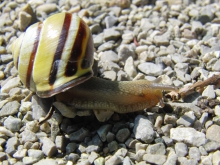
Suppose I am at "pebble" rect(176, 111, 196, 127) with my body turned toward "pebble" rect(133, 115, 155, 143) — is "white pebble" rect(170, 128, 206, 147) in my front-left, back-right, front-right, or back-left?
front-left

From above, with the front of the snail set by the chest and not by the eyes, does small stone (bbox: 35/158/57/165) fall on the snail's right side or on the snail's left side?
on the snail's right side

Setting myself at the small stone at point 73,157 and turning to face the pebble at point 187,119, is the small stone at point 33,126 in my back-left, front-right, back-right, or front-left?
back-left

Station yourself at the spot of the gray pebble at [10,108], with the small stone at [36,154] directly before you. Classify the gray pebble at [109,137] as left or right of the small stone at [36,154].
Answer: left

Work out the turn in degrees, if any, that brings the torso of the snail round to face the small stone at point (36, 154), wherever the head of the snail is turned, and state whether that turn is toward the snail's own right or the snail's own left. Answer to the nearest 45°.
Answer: approximately 135° to the snail's own right

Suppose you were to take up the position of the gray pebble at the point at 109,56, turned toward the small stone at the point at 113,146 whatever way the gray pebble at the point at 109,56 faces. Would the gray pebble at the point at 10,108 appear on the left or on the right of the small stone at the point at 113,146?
right

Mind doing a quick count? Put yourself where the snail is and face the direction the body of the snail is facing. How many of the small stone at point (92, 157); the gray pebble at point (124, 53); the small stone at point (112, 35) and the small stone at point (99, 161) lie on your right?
2

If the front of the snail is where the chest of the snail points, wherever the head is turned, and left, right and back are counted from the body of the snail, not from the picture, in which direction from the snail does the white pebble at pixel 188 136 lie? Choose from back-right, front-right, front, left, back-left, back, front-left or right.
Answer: front-right

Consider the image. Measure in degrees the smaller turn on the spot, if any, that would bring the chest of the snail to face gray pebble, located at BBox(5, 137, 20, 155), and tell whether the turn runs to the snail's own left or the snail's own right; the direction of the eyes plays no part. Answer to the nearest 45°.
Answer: approximately 135° to the snail's own right

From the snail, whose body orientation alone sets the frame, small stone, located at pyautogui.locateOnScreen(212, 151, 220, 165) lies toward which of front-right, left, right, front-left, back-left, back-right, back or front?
front-right

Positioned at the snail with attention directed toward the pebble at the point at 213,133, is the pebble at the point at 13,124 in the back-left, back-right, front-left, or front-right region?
back-right

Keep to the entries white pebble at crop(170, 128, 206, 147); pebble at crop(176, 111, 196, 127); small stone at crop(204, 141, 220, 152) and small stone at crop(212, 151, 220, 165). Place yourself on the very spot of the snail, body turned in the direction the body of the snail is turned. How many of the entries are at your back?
0

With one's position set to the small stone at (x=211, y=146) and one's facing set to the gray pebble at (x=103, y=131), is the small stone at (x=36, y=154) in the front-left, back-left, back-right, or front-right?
front-left

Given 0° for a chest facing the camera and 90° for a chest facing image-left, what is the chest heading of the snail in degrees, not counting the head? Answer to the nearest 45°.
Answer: approximately 270°

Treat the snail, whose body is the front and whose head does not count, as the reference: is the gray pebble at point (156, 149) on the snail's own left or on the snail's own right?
on the snail's own right

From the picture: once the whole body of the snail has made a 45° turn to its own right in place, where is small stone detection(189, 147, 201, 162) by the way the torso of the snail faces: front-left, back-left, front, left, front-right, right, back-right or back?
front

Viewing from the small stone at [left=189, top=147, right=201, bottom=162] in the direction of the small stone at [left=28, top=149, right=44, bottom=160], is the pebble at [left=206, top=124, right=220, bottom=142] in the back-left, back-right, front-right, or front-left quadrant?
back-right

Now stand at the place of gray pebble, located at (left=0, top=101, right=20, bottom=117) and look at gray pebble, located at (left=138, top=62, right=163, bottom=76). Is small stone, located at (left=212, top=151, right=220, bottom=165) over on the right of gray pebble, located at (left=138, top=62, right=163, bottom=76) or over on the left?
right

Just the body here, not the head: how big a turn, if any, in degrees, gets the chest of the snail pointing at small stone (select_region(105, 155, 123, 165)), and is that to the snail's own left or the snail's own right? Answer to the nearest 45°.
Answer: approximately 90° to the snail's own right

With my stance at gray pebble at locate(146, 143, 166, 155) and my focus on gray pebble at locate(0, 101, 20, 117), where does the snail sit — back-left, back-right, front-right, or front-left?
front-right

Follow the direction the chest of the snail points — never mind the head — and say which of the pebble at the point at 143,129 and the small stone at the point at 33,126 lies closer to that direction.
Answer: the pebble

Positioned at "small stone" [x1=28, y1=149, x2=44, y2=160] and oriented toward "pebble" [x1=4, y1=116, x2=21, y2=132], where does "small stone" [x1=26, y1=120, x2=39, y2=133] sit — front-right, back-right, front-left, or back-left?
front-right
